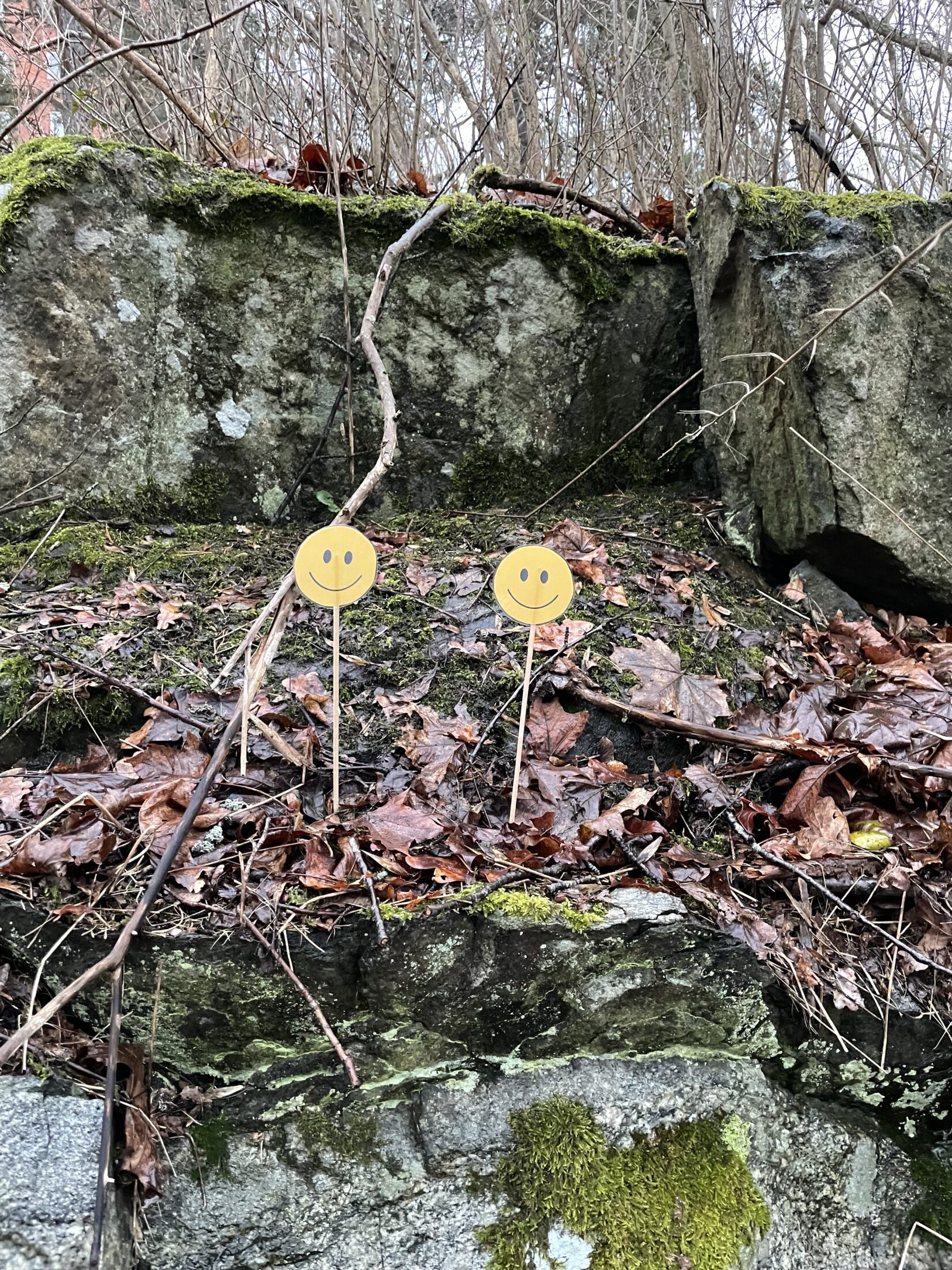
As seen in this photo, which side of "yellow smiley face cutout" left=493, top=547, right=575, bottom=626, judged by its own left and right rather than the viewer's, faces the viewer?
front

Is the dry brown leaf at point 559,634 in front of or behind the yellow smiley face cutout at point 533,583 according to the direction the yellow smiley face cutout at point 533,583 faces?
behind

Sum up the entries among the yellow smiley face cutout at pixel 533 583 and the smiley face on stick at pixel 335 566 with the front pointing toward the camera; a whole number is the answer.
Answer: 2

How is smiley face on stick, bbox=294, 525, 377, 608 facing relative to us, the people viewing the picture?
facing the viewer

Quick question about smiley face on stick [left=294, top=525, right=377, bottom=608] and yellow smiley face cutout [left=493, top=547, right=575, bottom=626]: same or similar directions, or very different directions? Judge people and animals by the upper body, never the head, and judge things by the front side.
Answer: same or similar directions

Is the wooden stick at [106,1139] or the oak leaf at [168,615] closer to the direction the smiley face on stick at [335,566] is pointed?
the wooden stick
